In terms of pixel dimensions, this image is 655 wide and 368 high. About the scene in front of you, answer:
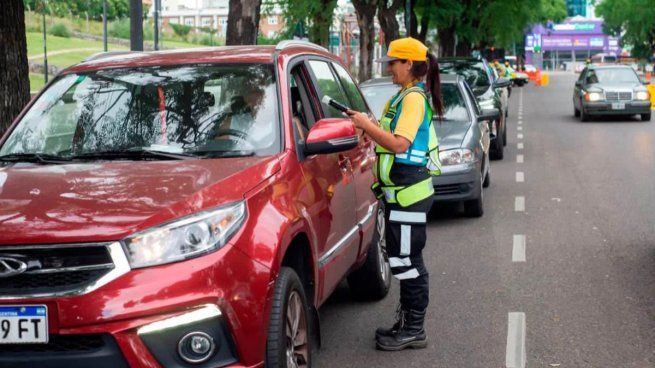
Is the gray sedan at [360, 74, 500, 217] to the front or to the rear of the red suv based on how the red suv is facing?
to the rear

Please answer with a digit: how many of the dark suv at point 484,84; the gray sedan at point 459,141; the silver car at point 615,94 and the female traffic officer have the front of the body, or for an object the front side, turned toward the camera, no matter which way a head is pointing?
3

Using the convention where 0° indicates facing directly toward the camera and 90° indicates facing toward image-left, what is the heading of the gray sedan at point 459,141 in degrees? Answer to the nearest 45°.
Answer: approximately 0°

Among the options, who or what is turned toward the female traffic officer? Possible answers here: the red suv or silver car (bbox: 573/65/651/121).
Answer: the silver car

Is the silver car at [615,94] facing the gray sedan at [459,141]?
yes

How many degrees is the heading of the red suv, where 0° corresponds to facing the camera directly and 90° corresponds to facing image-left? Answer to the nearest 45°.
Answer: approximately 45°

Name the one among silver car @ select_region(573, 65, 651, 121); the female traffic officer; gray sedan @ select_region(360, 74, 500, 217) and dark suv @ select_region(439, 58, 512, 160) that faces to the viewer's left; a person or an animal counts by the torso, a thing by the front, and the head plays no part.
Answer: the female traffic officer

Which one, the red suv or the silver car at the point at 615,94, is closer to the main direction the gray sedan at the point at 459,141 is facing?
the red suv

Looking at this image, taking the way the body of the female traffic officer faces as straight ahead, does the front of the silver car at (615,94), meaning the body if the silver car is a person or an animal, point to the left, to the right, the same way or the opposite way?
to the left

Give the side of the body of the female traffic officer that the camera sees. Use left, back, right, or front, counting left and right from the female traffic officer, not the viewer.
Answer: left

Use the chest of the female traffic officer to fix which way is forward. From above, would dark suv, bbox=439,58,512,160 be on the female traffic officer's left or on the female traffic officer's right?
on the female traffic officer's right

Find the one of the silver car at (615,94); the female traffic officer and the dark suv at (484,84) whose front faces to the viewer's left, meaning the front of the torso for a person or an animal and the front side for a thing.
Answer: the female traffic officer

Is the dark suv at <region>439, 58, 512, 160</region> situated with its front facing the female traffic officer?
yes
